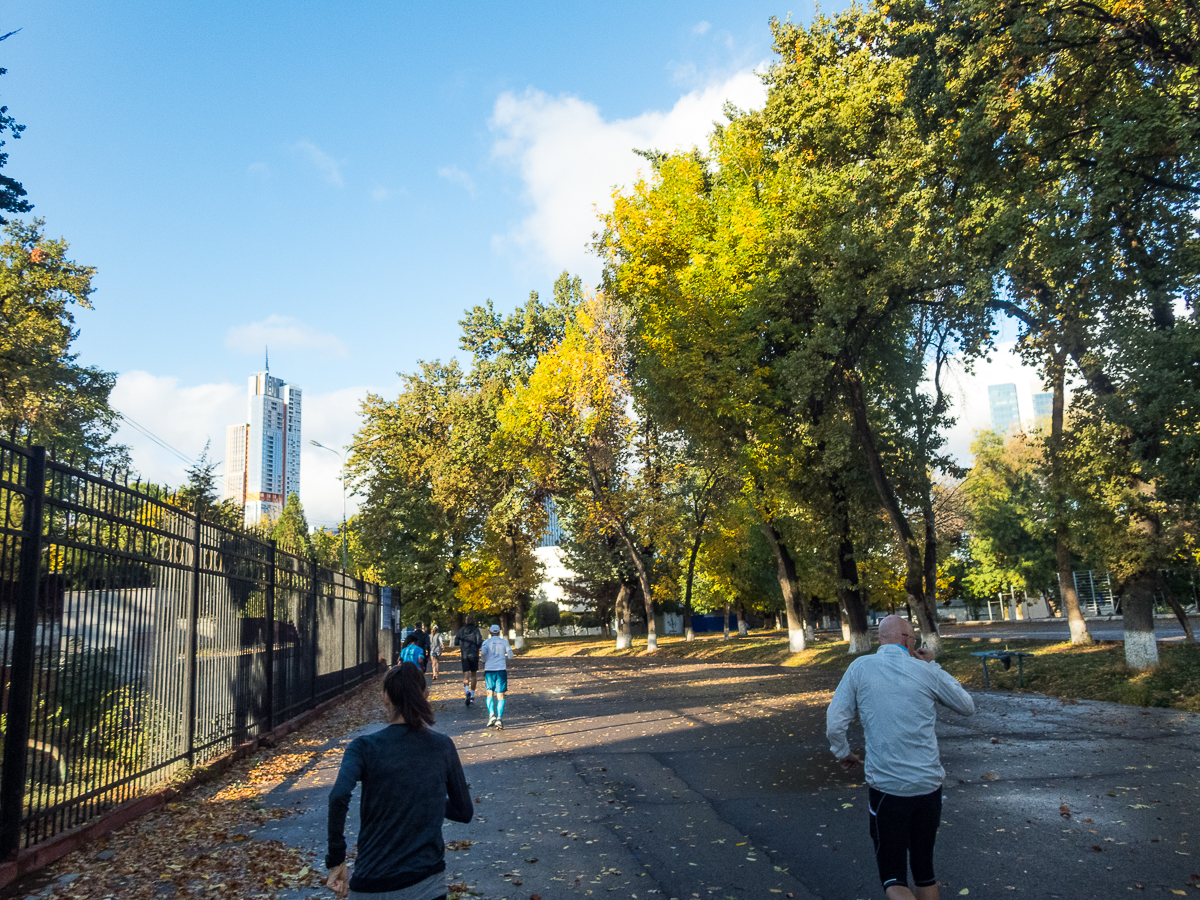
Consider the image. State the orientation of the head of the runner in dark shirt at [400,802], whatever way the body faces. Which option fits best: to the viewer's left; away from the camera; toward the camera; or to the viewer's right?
away from the camera

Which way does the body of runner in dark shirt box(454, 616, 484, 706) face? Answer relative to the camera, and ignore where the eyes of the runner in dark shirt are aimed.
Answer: away from the camera

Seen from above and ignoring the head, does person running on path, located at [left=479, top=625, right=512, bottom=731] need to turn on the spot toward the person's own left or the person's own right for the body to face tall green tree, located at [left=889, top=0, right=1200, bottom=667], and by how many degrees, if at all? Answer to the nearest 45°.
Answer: approximately 90° to the person's own right

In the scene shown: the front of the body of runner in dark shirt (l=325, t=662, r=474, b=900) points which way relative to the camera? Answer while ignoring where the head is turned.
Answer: away from the camera

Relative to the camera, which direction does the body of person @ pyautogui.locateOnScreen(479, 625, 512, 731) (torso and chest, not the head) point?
away from the camera

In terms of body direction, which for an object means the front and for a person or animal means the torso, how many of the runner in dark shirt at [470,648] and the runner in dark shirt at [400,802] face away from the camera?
2

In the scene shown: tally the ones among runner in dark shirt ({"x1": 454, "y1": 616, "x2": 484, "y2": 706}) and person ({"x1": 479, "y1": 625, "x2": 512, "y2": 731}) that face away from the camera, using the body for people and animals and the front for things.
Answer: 2

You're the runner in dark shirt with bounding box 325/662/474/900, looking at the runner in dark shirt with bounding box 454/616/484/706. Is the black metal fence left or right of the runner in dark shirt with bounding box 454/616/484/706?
left

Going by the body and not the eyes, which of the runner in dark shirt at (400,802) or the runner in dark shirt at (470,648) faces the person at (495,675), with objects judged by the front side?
the runner in dark shirt at (400,802)
